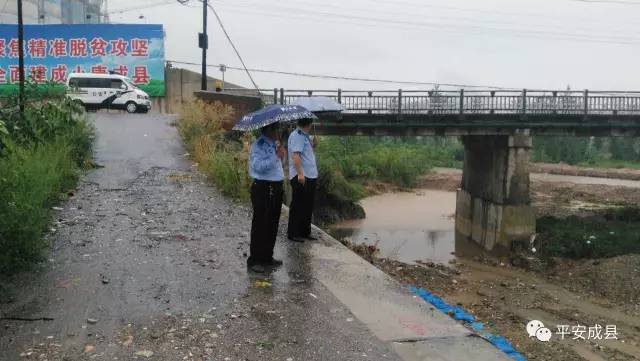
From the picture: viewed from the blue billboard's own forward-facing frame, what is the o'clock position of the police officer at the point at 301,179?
The police officer is roughly at 12 o'clock from the blue billboard.

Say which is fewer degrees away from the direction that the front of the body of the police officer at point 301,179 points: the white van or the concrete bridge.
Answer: the concrete bridge

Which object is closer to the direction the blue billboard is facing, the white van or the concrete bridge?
the white van

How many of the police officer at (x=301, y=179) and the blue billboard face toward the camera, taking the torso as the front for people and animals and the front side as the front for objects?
1

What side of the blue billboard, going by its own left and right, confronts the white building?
back

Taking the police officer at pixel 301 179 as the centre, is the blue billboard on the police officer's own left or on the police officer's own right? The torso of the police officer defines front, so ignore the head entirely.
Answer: on the police officer's own left

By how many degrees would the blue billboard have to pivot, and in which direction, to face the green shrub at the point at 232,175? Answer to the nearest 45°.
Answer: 0° — it already faces it

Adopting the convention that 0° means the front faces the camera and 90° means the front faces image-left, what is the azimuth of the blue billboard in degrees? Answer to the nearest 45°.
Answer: approximately 0°

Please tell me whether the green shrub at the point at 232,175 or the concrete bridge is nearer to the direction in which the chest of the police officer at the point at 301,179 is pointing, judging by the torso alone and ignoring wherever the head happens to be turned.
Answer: the concrete bridge
